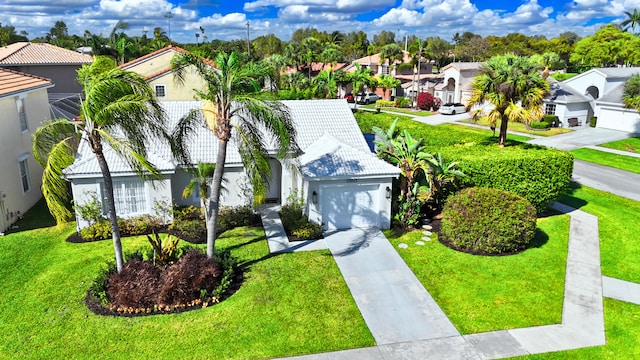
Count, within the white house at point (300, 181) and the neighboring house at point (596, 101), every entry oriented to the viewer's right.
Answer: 0

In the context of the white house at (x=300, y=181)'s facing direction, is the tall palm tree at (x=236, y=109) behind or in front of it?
in front

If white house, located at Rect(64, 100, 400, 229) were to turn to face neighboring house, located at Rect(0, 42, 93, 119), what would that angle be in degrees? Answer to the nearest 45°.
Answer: approximately 135° to its right

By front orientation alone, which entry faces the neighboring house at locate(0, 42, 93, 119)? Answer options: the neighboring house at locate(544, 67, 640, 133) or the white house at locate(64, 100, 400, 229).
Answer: the neighboring house at locate(544, 67, 640, 133)

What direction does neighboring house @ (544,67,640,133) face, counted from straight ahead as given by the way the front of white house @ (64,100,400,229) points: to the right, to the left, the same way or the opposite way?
to the right

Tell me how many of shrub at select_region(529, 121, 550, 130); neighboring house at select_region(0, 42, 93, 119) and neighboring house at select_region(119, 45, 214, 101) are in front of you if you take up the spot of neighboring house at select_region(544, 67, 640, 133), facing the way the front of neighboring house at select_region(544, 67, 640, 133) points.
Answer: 3

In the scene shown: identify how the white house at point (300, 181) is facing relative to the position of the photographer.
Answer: facing the viewer

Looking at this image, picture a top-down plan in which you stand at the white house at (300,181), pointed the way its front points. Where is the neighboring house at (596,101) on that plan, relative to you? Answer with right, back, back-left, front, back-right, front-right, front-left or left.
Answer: back-left

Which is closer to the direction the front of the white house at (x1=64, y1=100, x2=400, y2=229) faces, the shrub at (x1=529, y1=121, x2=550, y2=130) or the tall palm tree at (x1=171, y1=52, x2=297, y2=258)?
the tall palm tree

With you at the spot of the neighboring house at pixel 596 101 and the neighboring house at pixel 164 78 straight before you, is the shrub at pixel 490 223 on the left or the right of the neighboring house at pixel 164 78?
left

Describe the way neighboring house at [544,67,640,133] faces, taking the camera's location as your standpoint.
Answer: facing the viewer and to the left of the viewer

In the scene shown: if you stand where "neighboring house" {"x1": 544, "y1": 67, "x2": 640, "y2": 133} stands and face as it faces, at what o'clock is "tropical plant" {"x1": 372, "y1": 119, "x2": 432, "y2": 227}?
The tropical plant is roughly at 11 o'clock from the neighboring house.

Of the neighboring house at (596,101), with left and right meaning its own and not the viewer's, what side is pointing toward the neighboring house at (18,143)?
front

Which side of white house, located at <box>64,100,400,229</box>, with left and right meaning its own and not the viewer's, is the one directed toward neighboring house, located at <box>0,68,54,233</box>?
right

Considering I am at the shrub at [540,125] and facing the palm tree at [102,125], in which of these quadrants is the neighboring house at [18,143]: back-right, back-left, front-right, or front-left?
front-right

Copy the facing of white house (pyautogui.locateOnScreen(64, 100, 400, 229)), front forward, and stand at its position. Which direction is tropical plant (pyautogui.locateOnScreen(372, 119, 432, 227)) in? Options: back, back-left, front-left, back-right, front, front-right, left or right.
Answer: left

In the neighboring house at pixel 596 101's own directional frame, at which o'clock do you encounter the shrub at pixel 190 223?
The shrub is roughly at 11 o'clock from the neighboring house.

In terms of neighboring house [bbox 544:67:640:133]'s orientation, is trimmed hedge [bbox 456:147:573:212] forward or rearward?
forward

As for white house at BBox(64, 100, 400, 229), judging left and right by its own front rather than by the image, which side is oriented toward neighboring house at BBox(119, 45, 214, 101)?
back
